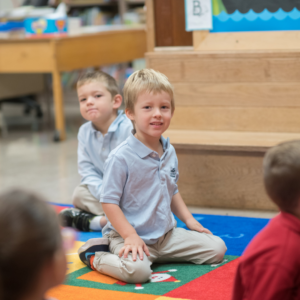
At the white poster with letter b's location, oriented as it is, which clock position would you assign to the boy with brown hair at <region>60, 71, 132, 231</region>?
The boy with brown hair is roughly at 1 o'clock from the white poster with letter b.

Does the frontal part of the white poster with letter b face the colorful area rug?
yes

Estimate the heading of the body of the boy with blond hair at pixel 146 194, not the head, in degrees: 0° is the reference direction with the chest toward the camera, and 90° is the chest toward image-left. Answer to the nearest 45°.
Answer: approximately 315°

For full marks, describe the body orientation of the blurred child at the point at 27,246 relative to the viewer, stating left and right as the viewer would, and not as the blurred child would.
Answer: facing away from the viewer and to the right of the viewer

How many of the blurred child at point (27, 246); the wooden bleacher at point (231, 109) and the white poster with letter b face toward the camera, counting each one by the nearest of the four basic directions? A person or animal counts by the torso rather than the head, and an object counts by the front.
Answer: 2

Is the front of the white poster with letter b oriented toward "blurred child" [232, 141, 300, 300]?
yes

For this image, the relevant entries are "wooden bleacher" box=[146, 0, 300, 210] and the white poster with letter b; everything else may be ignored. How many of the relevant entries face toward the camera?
2
